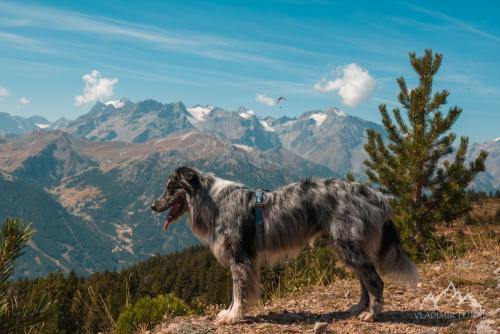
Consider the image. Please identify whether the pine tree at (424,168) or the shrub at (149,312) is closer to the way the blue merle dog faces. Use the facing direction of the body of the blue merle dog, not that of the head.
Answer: the shrub

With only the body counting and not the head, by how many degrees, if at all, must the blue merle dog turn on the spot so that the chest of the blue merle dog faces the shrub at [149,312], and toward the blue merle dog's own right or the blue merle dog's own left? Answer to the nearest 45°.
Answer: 0° — it already faces it

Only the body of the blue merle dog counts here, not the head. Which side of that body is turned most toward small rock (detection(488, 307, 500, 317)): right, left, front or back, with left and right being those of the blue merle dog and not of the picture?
back

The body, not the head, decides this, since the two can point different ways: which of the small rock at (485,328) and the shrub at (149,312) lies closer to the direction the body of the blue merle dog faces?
the shrub

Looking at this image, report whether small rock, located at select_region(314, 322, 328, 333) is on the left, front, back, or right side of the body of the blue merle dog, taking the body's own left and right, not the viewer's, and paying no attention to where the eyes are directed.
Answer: left

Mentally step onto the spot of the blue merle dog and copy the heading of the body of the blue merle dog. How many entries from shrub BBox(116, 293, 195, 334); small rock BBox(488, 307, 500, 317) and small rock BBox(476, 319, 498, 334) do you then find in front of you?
1

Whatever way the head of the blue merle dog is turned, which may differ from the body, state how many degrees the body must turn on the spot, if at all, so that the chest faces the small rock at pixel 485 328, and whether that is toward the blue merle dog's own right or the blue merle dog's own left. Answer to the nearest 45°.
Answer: approximately 135° to the blue merle dog's own left

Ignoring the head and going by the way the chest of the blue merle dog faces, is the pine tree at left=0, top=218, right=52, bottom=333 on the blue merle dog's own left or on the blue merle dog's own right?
on the blue merle dog's own left

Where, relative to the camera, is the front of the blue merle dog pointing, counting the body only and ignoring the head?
to the viewer's left
